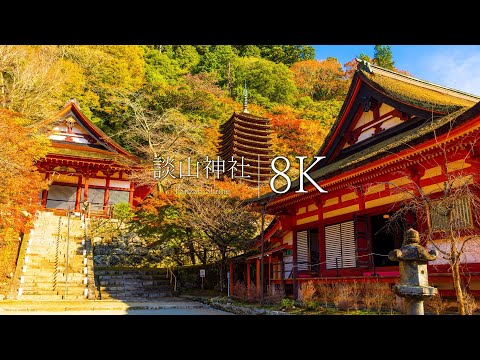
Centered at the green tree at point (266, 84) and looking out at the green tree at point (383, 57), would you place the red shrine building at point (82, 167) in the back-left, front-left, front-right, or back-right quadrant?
back-right

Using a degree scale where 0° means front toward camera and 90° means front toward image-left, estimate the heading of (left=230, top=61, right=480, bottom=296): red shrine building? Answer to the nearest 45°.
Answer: approximately 45°

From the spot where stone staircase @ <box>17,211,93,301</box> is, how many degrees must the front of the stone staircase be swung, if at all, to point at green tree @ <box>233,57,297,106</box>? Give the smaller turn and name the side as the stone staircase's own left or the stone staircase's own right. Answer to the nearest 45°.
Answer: approximately 135° to the stone staircase's own left

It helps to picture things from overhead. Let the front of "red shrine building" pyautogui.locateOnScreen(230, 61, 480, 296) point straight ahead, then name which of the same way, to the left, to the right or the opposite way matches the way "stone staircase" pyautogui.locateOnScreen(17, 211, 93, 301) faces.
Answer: to the left

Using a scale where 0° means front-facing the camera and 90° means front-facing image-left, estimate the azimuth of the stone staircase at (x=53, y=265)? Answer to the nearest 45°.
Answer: approximately 0°

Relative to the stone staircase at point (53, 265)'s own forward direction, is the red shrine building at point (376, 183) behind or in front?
in front

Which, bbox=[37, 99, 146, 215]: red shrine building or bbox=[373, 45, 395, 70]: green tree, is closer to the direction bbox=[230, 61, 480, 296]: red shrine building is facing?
the red shrine building

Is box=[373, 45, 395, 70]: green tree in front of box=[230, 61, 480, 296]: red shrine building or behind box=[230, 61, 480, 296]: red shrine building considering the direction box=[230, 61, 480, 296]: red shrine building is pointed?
behind
